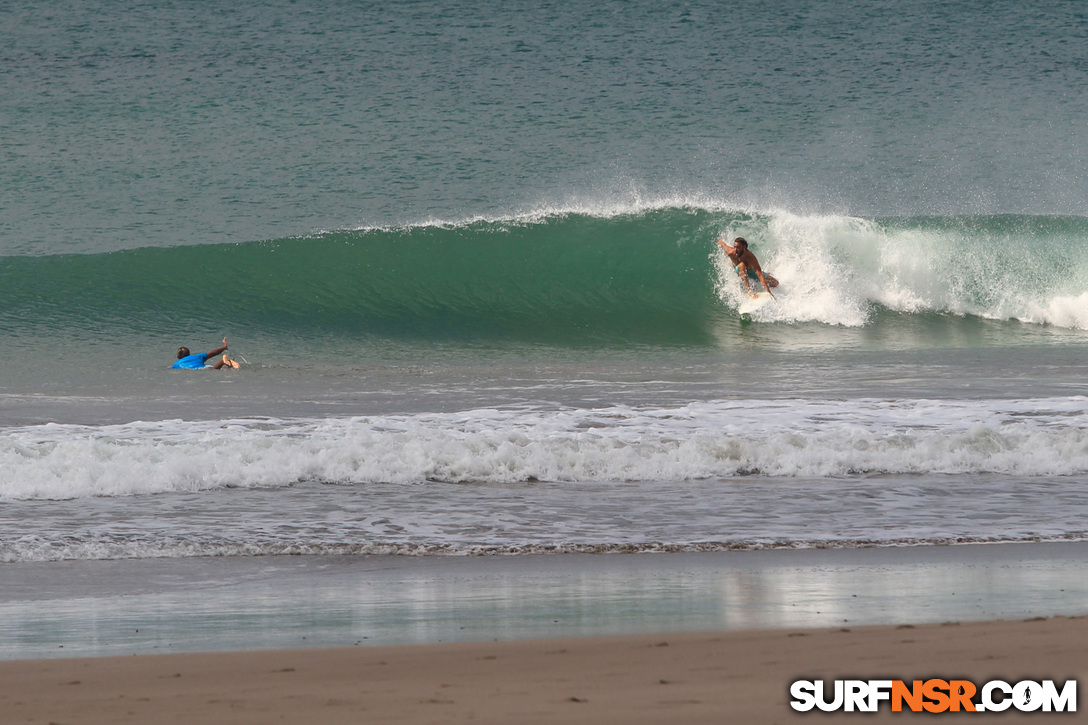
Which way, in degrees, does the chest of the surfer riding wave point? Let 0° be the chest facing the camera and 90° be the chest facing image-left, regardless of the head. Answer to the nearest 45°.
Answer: approximately 45°
